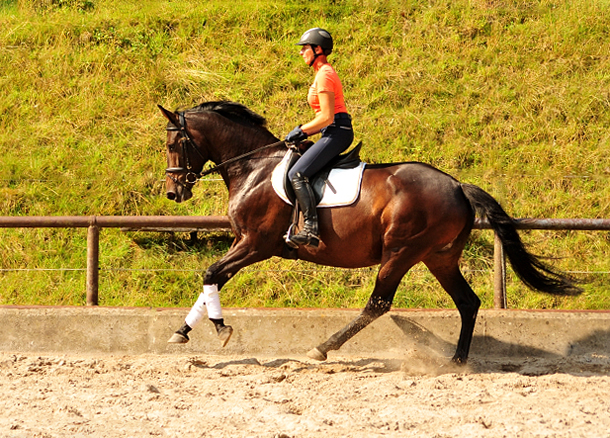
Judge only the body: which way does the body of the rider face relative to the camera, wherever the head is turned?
to the viewer's left

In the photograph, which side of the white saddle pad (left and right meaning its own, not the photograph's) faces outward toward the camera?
left

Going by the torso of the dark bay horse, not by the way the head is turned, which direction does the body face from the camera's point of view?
to the viewer's left

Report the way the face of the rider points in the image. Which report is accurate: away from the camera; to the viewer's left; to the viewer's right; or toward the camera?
to the viewer's left

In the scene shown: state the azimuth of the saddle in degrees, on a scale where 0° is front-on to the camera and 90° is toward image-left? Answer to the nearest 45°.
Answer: approximately 90°
